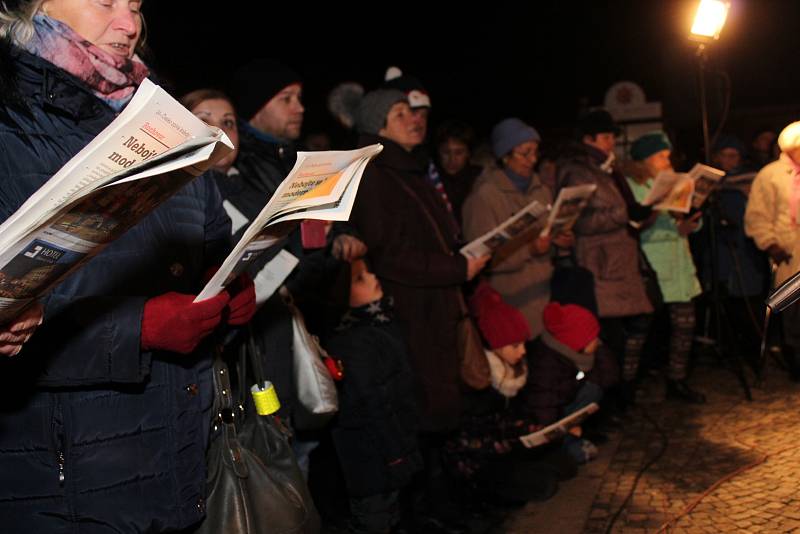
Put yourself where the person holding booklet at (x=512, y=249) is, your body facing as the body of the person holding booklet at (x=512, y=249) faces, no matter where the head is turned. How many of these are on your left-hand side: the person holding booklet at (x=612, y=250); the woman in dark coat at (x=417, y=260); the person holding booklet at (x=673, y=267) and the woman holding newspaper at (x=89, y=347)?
2
